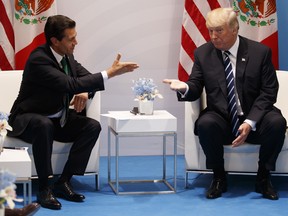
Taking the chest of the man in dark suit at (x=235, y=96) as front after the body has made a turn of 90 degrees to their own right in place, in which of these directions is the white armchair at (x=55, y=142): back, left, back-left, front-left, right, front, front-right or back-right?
front

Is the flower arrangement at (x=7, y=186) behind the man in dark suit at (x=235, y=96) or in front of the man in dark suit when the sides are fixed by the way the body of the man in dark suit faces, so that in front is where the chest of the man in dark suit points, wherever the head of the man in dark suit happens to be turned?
in front

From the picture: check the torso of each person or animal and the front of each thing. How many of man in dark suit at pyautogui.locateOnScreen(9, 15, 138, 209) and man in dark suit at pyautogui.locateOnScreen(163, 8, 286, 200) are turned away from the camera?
0

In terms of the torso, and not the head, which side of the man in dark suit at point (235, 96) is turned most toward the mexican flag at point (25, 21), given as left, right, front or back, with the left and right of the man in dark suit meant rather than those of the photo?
right

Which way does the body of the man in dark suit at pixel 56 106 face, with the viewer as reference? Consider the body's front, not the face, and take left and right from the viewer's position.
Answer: facing the viewer and to the right of the viewer

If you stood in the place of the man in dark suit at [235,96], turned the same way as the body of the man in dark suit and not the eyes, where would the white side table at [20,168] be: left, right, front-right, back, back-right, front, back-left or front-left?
front-right

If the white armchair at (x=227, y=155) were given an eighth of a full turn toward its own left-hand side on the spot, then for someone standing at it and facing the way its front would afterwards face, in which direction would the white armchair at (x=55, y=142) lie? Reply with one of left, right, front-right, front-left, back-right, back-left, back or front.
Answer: back-right

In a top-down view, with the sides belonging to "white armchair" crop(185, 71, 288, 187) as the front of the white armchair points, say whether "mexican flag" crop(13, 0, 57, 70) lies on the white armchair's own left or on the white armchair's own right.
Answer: on the white armchair's own right

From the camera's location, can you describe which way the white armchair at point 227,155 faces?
facing the viewer

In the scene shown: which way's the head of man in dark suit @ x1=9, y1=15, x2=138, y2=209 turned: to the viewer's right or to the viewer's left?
to the viewer's right

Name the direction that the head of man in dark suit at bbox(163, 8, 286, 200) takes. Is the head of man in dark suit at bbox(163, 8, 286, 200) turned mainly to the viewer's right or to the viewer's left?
to the viewer's left

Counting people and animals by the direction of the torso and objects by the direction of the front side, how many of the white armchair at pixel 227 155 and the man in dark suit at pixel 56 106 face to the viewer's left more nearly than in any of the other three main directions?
0

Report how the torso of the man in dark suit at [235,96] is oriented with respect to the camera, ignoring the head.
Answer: toward the camera
